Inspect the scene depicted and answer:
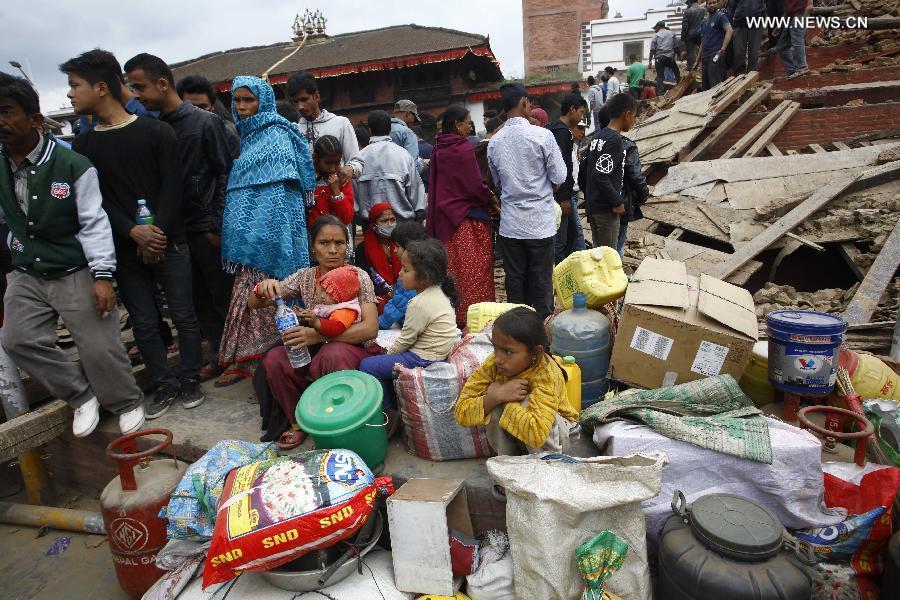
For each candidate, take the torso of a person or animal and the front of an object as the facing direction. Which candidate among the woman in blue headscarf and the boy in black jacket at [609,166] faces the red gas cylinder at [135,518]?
the woman in blue headscarf

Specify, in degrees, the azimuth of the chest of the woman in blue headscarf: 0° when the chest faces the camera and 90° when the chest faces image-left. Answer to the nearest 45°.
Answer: approximately 45°

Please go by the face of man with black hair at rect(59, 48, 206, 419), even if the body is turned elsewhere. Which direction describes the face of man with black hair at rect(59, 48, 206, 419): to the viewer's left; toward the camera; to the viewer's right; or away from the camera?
to the viewer's left

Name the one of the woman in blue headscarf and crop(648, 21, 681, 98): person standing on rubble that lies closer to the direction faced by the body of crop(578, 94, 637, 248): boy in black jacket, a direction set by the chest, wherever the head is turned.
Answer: the person standing on rubble

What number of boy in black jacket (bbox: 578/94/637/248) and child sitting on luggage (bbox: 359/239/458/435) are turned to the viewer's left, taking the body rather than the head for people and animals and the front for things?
1

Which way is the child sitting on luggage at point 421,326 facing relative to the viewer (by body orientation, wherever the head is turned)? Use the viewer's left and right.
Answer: facing to the left of the viewer

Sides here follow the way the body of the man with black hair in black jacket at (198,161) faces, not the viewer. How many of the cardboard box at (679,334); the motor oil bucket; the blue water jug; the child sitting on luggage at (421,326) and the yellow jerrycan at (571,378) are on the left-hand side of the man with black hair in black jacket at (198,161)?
5

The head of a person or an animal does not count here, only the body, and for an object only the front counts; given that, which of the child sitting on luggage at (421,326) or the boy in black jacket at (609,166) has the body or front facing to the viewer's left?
the child sitting on luggage

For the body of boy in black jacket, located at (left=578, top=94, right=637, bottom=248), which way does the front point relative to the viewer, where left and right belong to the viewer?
facing away from the viewer and to the right of the viewer

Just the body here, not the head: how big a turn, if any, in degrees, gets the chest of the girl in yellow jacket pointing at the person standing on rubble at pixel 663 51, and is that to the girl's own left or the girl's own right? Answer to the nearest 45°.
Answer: approximately 135° to the girl's own right

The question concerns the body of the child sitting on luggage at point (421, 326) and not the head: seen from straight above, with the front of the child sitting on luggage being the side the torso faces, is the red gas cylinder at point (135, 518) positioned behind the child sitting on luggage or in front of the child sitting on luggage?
in front

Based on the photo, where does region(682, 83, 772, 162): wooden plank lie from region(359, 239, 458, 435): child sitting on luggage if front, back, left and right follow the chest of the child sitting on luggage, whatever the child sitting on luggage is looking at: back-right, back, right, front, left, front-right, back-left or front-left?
back-right

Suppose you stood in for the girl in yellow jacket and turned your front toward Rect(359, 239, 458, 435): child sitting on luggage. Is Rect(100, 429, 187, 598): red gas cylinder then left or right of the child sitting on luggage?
left

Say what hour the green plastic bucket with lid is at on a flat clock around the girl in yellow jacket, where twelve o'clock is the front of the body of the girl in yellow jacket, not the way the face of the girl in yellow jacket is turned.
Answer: The green plastic bucket with lid is roughly at 2 o'clock from the girl in yellow jacket.

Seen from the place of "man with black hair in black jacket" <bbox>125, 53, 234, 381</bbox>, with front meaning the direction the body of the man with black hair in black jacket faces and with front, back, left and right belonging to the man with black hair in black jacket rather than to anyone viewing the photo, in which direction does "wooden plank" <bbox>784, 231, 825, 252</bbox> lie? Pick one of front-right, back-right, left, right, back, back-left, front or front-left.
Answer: back-left

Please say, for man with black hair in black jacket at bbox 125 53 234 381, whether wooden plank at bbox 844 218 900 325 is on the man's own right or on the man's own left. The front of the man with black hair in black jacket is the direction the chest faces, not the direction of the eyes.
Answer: on the man's own left
